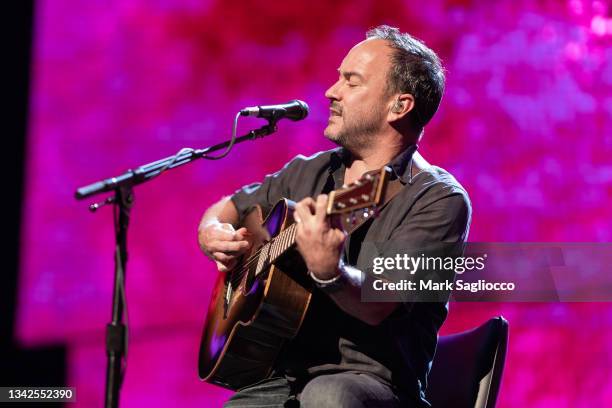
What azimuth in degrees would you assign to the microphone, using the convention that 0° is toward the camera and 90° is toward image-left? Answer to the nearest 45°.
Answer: approximately 270°

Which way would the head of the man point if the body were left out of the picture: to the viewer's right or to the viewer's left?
to the viewer's left

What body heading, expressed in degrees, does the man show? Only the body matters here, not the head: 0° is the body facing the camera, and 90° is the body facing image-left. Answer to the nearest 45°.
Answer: approximately 45°

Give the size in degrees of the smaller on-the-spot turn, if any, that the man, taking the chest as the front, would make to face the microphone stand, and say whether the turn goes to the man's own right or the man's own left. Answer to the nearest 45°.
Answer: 0° — they already face it
